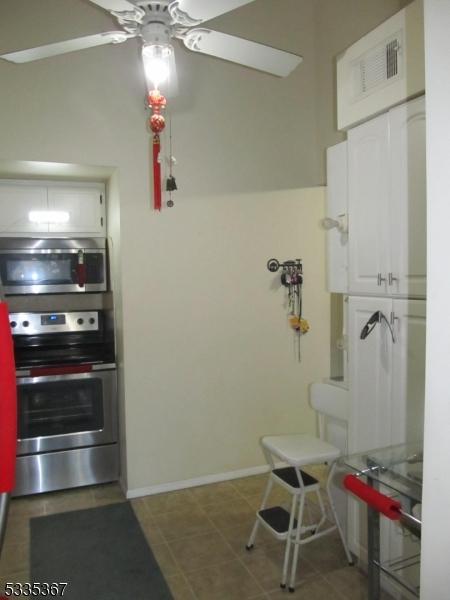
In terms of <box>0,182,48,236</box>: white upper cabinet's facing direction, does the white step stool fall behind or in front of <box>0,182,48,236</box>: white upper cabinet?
in front

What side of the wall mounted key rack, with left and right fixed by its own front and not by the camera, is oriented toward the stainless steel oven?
right

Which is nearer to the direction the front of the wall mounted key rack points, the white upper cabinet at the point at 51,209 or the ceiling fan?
the ceiling fan

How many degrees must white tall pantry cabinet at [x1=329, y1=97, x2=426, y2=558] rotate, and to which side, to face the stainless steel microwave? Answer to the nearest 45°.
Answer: approximately 45° to its right

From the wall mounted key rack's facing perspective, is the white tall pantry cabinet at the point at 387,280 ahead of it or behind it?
ahead

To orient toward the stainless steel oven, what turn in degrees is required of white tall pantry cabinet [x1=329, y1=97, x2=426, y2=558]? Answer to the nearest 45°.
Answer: approximately 45° to its right

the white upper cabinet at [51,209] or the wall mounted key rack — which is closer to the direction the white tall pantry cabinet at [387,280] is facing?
the white upper cabinet

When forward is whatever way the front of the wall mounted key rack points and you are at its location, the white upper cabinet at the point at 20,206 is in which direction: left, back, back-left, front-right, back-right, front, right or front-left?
right

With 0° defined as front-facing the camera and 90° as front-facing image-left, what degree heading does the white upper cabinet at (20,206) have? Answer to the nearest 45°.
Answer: approximately 315°

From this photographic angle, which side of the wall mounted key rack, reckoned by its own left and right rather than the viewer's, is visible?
front

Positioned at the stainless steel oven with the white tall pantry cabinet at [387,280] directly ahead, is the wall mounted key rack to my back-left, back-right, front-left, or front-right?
front-left

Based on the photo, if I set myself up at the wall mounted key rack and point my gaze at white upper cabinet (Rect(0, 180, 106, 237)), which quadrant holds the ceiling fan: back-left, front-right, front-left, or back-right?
front-left

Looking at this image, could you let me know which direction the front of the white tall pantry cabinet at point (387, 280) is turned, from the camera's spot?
facing the viewer and to the left of the viewer

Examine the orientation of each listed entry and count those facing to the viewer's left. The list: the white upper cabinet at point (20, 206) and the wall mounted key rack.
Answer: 0
